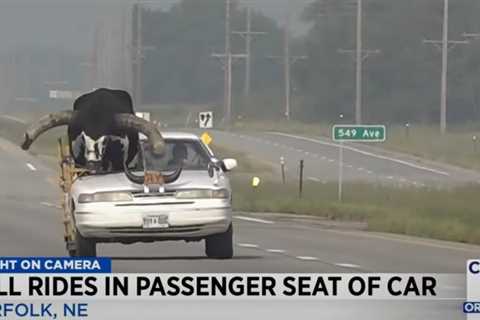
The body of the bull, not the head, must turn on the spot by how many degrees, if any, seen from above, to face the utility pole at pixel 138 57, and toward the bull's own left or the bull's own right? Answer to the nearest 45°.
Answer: approximately 180°

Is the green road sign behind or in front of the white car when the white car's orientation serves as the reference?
behind

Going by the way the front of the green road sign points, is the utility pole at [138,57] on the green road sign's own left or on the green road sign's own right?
on the green road sign's own right

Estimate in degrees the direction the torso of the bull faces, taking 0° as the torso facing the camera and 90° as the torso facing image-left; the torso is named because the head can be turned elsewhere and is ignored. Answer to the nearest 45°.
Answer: approximately 0°

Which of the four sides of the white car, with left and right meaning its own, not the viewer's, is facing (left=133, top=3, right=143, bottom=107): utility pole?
back

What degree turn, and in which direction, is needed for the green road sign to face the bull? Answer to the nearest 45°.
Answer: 0° — it already faces it
